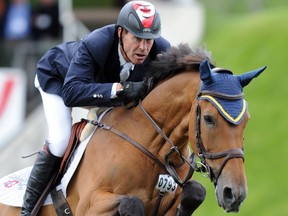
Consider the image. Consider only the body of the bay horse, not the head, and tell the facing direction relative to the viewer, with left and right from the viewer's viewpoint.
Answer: facing the viewer and to the right of the viewer
